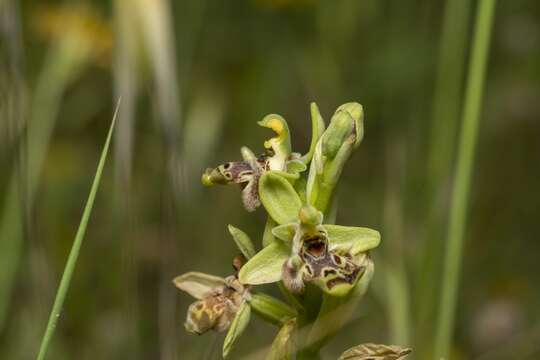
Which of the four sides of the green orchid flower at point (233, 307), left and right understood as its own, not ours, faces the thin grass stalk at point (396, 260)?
back

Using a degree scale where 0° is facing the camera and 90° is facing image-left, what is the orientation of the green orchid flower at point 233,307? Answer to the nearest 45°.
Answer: approximately 45°

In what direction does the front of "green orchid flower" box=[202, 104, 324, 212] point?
to the viewer's left

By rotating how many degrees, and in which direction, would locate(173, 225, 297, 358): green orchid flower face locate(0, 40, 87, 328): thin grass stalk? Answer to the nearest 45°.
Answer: approximately 90° to its right

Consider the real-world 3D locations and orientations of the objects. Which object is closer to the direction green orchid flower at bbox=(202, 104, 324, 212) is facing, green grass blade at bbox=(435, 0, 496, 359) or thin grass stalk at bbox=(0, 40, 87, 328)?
the thin grass stalk

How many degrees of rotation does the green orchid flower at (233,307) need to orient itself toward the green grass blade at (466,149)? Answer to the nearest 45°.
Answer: approximately 180°
